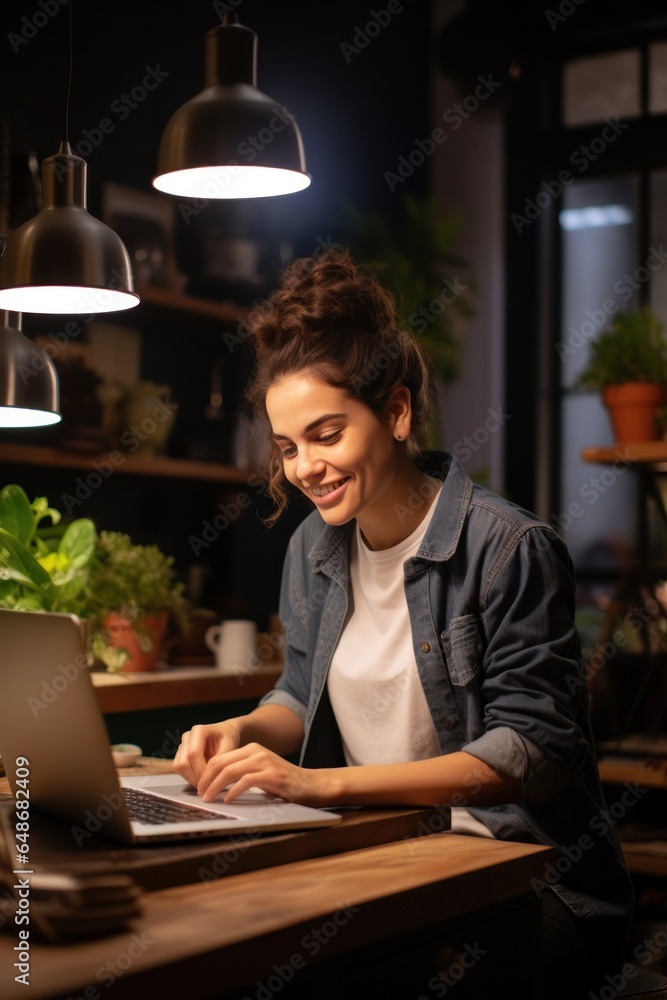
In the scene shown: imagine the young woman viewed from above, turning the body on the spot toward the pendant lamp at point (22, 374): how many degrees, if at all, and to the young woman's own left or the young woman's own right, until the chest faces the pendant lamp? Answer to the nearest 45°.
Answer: approximately 90° to the young woman's own right

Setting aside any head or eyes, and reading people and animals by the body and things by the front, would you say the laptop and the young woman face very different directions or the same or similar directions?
very different directions

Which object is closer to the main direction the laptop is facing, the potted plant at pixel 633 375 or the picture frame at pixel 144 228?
the potted plant

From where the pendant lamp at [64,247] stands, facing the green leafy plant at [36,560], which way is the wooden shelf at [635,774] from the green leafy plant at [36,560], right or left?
right

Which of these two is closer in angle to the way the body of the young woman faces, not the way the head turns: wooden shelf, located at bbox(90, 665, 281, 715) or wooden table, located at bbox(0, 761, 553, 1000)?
the wooden table

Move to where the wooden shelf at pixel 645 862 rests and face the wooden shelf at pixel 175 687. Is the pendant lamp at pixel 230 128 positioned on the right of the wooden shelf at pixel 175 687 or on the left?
left

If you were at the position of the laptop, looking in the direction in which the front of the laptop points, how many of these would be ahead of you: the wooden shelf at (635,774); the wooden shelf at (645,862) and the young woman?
3

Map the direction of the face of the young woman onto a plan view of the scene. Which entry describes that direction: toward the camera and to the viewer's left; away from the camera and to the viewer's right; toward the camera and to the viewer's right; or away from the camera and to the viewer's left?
toward the camera and to the viewer's left

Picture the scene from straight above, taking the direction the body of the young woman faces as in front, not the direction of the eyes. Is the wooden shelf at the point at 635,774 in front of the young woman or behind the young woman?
behind

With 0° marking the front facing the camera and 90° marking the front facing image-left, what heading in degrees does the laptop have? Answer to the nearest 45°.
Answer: approximately 225°
